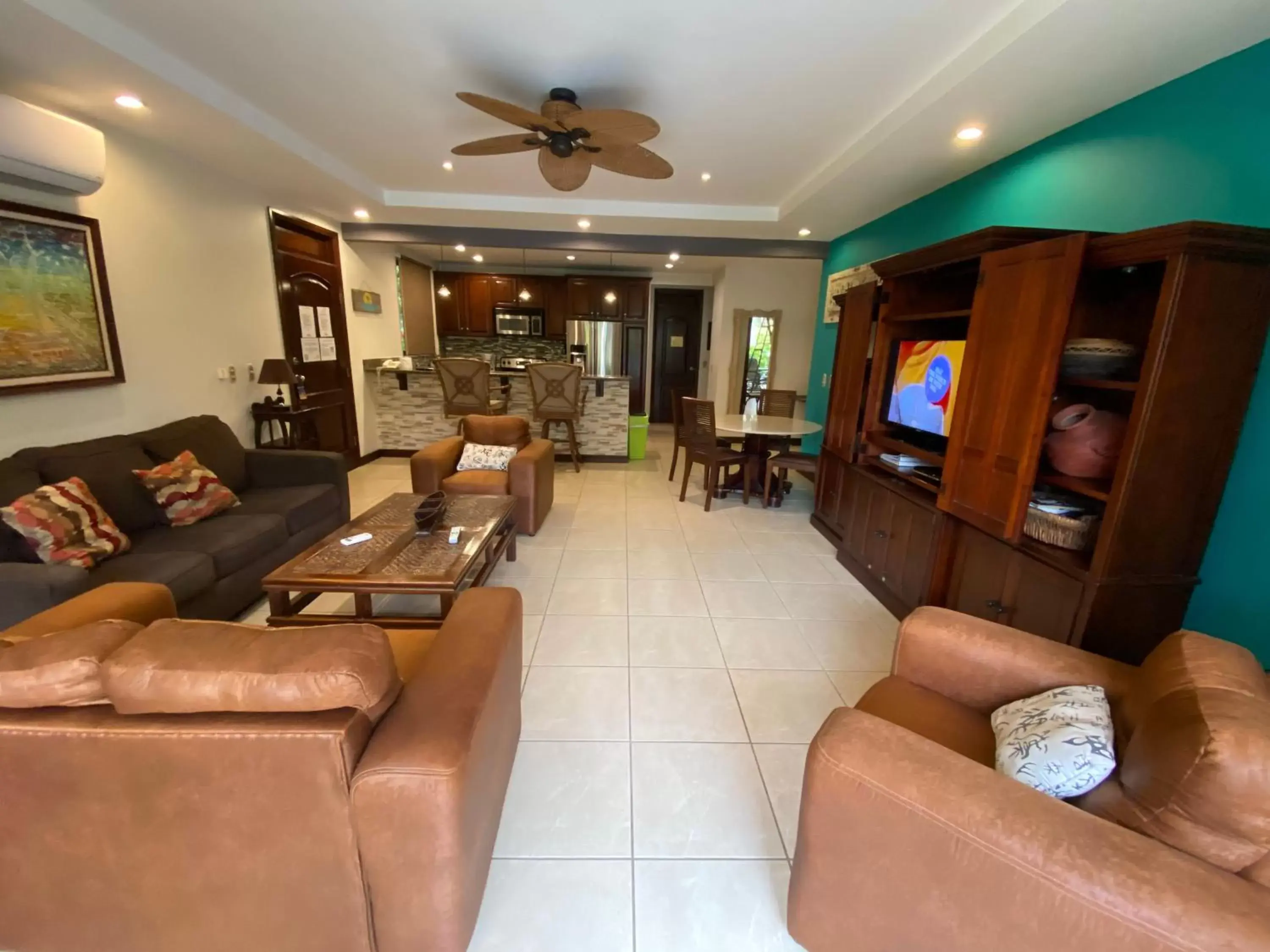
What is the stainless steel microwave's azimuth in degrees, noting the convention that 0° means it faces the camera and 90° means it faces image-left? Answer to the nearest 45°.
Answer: approximately 0°

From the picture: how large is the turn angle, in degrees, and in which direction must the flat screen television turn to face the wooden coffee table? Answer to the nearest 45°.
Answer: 0° — it already faces it

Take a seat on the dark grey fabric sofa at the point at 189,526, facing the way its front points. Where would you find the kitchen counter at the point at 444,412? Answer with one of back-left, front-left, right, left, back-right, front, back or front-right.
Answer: left

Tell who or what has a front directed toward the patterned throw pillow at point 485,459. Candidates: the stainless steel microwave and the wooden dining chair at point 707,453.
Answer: the stainless steel microwave

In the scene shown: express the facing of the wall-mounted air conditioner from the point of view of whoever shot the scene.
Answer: facing the viewer and to the right of the viewer

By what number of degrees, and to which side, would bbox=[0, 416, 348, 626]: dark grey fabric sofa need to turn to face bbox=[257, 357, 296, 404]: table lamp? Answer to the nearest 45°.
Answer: approximately 90° to its left

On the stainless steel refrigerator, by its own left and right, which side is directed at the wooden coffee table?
front

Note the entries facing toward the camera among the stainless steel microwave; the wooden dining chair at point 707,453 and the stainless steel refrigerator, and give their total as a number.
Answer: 2

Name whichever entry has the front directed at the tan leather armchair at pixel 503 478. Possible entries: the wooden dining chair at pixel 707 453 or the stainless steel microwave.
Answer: the stainless steel microwave

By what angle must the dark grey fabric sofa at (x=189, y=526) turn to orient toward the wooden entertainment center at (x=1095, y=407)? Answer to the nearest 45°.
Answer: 0° — it already faces it

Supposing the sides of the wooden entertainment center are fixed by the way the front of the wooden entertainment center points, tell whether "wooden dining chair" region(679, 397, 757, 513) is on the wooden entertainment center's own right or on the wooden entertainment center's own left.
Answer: on the wooden entertainment center's own right

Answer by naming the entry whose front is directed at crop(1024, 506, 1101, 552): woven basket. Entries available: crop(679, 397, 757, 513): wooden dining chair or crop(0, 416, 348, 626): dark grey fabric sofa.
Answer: the dark grey fabric sofa

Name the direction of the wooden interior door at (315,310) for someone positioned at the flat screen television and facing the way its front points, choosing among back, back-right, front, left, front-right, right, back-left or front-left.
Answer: front-right

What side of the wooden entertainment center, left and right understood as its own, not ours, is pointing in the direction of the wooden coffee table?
front

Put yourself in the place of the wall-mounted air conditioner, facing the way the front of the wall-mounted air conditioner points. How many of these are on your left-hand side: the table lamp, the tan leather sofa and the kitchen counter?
2

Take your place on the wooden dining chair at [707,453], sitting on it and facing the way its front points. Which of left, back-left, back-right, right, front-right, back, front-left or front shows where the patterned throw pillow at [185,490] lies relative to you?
back

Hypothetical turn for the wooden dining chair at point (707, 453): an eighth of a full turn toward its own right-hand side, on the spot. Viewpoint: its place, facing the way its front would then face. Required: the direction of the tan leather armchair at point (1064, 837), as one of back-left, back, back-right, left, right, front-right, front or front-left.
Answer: right
